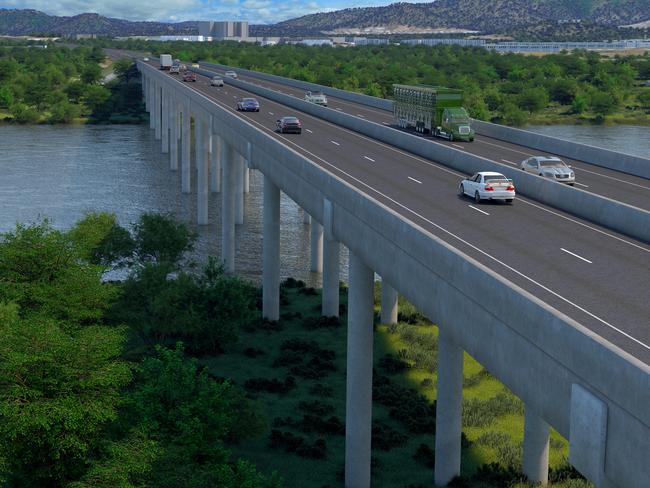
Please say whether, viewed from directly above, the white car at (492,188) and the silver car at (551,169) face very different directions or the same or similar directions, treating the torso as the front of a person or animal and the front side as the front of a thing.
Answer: very different directions

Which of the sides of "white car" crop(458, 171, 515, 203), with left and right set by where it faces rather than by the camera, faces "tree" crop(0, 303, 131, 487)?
left

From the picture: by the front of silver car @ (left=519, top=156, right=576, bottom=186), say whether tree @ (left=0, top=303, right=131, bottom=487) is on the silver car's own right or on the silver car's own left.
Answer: on the silver car's own right

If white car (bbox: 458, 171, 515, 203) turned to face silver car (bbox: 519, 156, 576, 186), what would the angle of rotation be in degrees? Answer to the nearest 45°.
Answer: approximately 45° to its right

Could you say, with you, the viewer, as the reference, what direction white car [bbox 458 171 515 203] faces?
facing away from the viewer and to the left of the viewer

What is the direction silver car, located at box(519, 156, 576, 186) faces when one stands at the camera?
facing the viewer and to the right of the viewer

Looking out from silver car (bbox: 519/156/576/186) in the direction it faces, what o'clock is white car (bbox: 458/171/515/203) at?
The white car is roughly at 2 o'clock from the silver car.
